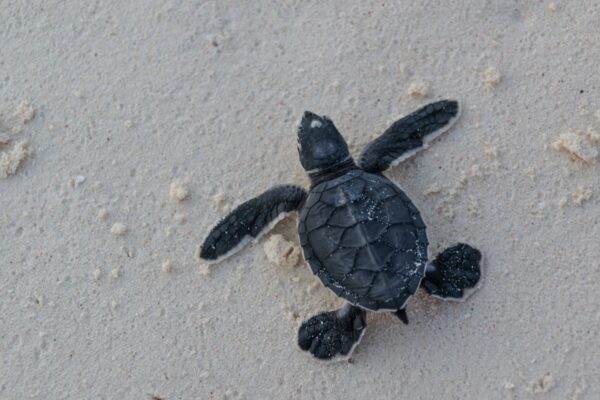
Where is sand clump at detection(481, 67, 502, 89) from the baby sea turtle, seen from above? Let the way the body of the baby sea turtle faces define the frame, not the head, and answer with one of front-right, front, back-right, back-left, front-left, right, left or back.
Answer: right

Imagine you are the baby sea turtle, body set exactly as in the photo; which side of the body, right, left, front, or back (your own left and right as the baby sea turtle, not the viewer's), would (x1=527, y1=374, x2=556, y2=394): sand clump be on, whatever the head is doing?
back

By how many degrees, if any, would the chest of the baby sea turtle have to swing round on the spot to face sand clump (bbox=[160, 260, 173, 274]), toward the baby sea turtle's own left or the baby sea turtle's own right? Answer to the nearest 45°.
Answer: approximately 45° to the baby sea turtle's own left

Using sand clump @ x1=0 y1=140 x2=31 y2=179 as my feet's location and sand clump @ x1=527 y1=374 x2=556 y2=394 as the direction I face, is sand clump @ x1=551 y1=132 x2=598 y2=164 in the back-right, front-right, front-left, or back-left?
front-left

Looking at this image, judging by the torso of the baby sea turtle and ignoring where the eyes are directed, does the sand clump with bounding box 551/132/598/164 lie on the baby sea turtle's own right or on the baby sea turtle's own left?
on the baby sea turtle's own right

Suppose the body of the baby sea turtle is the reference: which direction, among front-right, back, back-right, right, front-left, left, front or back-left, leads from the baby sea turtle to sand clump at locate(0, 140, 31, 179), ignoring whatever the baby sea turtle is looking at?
front-left

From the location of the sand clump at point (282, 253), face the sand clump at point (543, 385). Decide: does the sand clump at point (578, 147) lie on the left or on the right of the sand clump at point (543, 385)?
left

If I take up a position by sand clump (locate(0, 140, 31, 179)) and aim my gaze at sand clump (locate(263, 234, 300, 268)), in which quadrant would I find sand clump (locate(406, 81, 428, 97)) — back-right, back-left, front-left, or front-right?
front-left

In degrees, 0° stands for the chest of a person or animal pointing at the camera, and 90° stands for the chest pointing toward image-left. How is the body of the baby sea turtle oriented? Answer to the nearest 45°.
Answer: approximately 135°

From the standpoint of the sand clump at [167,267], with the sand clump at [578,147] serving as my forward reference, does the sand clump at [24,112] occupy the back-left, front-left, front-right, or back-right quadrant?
back-left

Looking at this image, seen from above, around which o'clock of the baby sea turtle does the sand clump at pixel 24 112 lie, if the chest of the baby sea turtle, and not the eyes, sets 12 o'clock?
The sand clump is roughly at 11 o'clock from the baby sea turtle.
